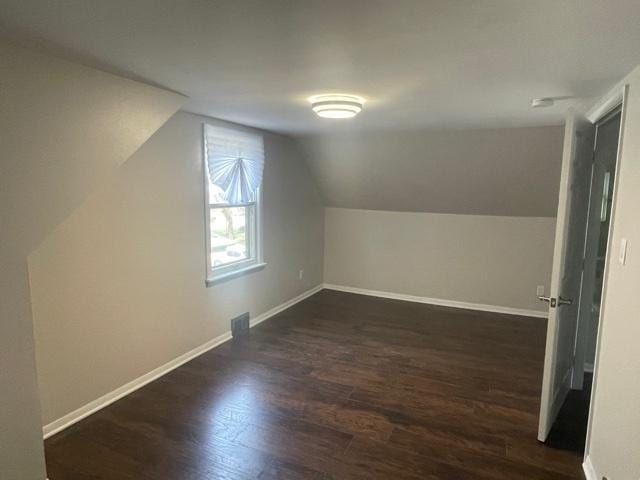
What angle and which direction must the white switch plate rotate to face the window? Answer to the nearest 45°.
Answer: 0° — it already faces it

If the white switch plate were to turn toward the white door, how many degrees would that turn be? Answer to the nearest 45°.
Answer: approximately 45° to its right

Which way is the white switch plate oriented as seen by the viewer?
to the viewer's left

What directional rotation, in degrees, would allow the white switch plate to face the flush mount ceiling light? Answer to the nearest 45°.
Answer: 0° — it already faces it

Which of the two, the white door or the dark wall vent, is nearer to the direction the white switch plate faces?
the dark wall vent

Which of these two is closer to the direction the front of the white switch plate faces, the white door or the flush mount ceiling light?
the flush mount ceiling light
